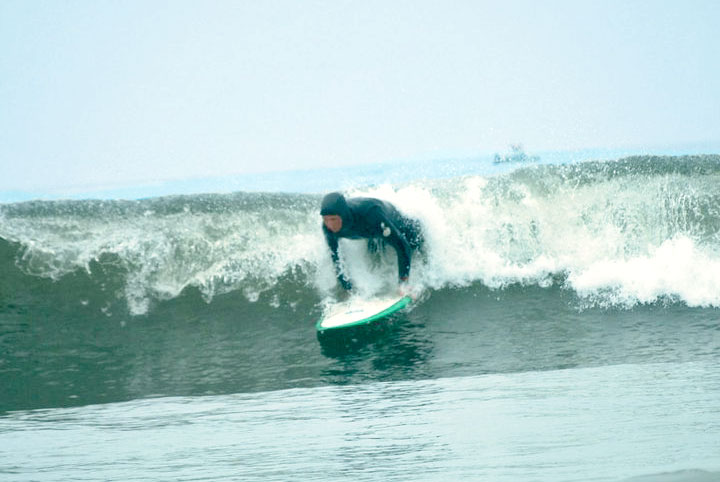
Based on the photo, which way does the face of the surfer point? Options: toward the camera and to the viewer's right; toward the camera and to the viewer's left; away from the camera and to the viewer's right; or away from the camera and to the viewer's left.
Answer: toward the camera and to the viewer's left

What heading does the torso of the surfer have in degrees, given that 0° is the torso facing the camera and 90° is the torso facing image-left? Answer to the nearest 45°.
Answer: approximately 45°
